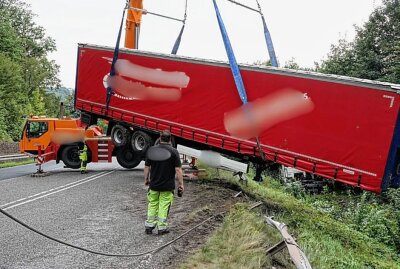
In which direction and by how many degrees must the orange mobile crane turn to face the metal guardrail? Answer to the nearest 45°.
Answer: approximately 90° to its left

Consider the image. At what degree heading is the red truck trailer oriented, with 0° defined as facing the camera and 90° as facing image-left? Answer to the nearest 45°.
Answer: approximately 315°

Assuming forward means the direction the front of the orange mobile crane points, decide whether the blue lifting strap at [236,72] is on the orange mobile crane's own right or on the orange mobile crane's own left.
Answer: on the orange mobile crane's own left

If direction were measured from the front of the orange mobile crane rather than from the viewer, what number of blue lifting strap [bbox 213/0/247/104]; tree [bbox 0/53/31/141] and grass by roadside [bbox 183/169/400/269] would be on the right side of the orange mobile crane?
1

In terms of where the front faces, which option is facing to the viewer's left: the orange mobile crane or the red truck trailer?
the orange mobile crane

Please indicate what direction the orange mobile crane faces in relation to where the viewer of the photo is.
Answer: facing to the left of the viewer

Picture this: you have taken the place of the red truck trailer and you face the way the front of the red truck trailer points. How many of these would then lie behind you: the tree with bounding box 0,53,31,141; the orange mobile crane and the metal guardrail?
2

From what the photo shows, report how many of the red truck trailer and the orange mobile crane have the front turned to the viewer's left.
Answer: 1

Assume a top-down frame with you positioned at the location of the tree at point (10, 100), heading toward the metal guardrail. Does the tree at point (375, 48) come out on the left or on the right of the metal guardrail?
left

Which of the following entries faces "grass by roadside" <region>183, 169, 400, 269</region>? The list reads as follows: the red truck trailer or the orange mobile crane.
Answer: the red truck trailer

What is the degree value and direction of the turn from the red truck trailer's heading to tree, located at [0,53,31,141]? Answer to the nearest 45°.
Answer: approximately 180°

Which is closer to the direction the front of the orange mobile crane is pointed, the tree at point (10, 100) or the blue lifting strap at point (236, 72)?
the tree
